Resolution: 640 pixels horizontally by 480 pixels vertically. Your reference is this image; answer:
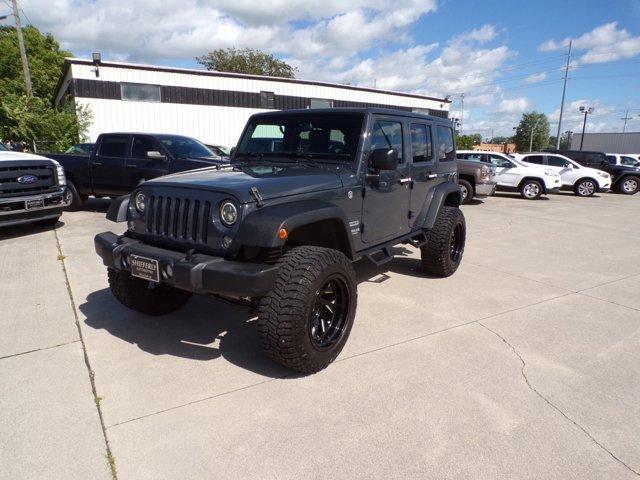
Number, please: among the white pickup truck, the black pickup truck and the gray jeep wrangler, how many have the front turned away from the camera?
0

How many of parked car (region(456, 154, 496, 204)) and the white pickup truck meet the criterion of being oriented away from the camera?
0

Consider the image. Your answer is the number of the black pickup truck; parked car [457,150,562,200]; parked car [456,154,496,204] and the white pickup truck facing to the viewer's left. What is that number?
0

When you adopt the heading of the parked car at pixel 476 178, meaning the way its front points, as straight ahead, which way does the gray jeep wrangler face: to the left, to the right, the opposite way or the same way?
to the right

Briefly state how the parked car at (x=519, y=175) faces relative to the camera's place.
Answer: facing the viewer and to the right of the viewer

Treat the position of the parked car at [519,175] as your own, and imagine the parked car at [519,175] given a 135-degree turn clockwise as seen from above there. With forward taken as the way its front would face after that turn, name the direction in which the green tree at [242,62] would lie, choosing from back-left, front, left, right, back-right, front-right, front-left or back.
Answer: front-right

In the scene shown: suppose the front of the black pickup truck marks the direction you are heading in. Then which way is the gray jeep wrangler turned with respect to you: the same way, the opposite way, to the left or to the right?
to the right

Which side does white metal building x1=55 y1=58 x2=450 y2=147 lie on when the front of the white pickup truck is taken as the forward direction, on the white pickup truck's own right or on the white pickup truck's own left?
on the white pickup truck's own left

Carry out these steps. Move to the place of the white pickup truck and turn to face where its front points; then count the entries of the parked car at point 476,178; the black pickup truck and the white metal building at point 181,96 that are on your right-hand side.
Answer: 0

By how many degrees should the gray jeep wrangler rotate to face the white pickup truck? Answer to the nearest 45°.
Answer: approximately 90° to its right

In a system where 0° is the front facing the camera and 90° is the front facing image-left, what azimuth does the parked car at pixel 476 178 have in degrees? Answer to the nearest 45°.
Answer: approximately 315°

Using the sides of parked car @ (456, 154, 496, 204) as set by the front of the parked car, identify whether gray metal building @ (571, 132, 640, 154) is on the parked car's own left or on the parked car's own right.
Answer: on the parked car's own left

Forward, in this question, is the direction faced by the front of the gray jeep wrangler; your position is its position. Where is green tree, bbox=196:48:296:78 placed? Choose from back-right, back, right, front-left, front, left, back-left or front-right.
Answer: back-right

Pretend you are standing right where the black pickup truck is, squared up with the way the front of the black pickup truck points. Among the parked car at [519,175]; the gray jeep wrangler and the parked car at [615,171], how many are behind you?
0
